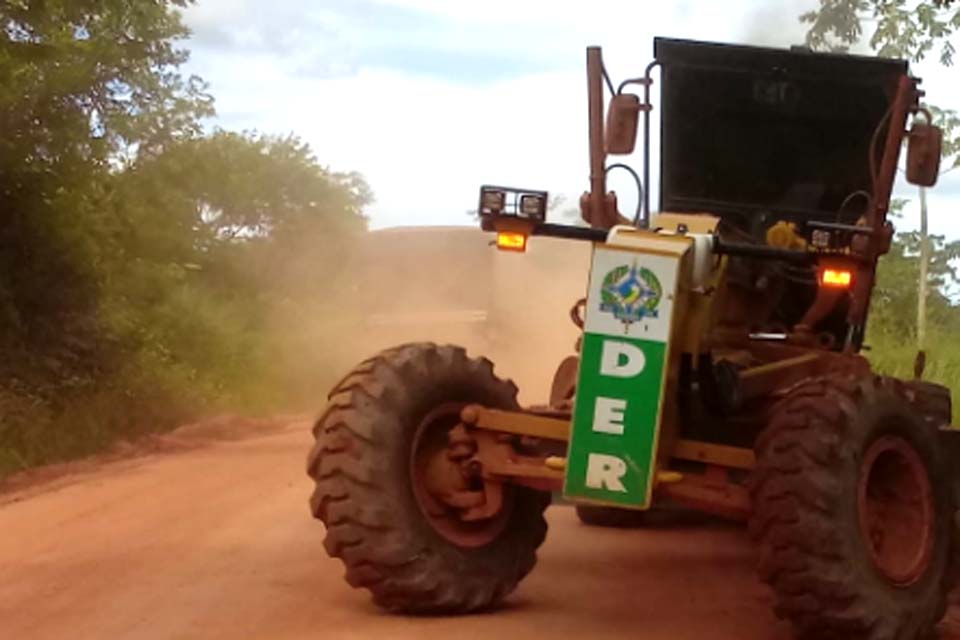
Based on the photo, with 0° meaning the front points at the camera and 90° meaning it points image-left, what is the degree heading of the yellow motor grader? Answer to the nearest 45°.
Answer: approximately 45°
